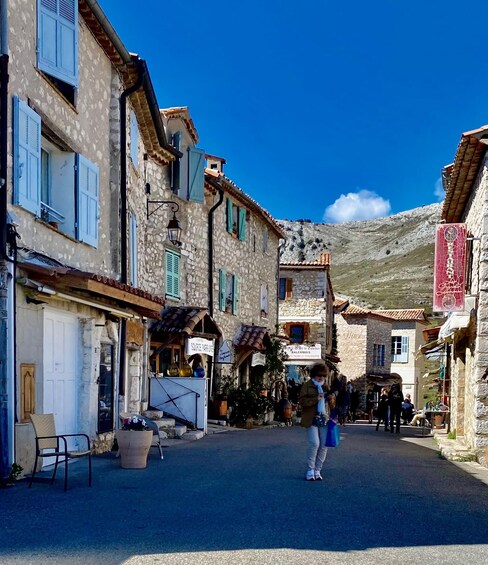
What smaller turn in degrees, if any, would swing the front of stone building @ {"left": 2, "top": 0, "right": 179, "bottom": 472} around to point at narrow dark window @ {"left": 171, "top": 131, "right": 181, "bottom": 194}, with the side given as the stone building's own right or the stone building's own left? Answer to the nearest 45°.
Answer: approximately 135° to the stone building's own left

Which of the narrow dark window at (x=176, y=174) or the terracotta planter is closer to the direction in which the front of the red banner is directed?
the terracotta planter

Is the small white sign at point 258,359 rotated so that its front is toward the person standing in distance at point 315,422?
yes

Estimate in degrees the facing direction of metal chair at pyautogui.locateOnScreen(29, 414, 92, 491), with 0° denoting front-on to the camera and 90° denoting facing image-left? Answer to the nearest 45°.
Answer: approximately 315°

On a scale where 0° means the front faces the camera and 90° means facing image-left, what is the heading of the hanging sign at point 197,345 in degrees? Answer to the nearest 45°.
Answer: approximately 0°

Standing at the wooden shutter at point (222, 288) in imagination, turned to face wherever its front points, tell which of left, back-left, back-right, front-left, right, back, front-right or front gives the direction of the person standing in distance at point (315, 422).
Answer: front-right

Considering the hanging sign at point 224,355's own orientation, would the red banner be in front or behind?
in front

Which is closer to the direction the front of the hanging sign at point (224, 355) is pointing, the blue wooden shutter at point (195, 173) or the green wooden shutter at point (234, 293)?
the blue wooden shutter

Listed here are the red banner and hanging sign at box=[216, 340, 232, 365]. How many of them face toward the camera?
2

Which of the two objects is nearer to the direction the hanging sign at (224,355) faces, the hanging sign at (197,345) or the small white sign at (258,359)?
the hanging sign

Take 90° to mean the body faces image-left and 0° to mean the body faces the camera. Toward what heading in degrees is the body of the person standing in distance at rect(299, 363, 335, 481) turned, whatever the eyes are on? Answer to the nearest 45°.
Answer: approximately 315°
